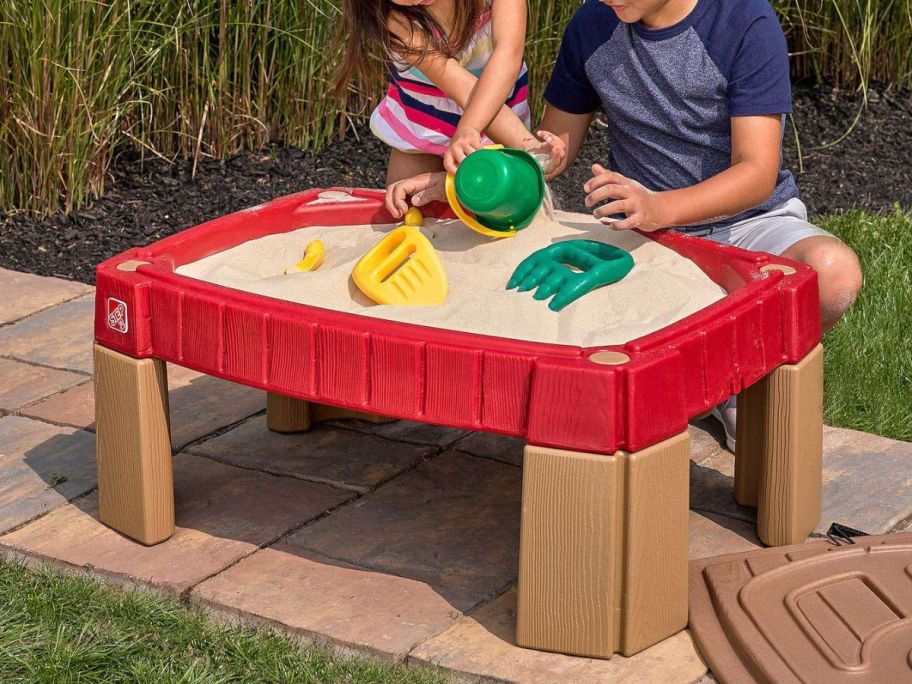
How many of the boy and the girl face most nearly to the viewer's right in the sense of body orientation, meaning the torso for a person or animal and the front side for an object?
0

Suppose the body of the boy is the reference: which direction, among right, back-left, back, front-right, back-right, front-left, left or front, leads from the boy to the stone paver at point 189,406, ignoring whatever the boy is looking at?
front-right

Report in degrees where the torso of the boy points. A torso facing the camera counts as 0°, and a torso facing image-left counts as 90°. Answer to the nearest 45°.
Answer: approximately 45°

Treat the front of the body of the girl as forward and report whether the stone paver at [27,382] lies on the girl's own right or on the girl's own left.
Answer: on the girl's own right

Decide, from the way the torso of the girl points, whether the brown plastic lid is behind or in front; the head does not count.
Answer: in front

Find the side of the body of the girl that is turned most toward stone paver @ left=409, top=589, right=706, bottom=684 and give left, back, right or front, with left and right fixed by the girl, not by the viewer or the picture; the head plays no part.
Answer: front

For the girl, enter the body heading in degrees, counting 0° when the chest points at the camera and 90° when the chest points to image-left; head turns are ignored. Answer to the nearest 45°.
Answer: approximately 0°

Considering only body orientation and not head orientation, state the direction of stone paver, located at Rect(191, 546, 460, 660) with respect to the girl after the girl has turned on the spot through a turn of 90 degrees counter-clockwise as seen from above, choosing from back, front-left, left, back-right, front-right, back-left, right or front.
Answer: right
